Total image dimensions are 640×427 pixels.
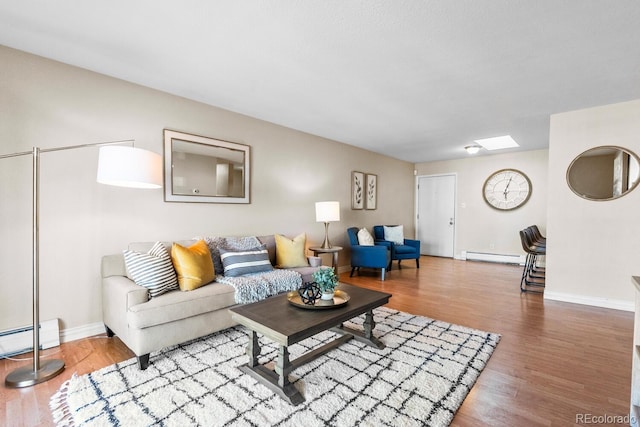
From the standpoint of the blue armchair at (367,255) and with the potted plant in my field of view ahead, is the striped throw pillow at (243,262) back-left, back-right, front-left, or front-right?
front-right

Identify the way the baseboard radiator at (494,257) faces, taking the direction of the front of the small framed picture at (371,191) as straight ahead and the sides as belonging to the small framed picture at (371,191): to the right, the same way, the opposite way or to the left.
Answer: to the right

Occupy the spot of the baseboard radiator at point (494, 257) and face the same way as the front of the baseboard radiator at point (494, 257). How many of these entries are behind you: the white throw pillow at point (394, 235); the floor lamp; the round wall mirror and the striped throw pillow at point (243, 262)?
0

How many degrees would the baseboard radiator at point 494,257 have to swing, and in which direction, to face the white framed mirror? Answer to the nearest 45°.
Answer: approximately 45° to its right

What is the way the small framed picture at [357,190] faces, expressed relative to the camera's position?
facing the viewer and to the right of the viewer

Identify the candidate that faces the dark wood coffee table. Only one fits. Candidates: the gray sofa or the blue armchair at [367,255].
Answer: the gray sofa

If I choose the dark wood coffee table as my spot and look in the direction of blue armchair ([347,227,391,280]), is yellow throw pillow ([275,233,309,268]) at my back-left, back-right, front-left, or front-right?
front-left

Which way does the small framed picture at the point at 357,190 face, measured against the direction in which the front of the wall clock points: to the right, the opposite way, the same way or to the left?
to the left

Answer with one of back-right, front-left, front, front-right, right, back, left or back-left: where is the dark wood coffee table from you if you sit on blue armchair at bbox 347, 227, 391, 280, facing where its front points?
right

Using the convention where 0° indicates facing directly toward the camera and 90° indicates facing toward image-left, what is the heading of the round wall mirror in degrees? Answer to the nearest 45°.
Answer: approximately 0°

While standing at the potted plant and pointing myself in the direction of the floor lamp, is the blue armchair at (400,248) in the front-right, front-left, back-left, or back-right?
back-right

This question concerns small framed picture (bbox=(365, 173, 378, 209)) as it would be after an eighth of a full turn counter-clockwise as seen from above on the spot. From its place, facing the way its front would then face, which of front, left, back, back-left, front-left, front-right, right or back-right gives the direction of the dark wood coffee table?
right

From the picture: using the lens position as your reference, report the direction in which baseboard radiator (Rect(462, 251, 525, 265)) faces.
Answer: facing the viewer

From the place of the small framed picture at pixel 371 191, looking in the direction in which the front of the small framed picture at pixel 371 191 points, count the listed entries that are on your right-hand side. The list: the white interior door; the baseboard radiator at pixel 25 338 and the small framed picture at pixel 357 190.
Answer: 2

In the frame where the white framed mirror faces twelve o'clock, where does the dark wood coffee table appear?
The dark wood coffee table is roughly at 1 o'clock from the white framed mirror.

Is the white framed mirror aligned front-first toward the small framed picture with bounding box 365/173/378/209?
no

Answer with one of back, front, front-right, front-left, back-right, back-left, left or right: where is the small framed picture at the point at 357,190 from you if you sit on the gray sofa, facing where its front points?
left

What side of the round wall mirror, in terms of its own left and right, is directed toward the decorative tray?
front

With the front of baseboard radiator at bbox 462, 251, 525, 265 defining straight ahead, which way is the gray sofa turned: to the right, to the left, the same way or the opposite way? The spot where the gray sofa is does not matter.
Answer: to the left
